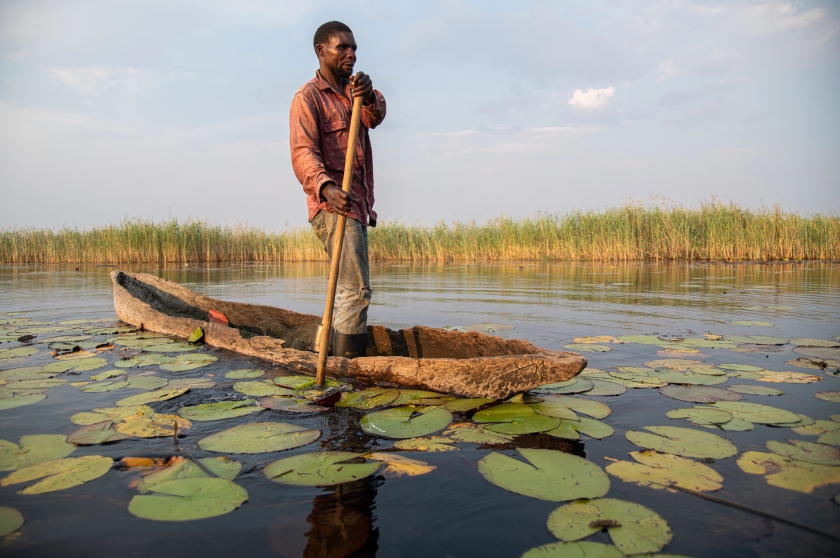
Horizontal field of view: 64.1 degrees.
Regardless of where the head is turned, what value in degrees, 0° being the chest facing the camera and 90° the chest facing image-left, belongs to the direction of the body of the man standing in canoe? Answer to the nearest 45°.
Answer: approximately 315°

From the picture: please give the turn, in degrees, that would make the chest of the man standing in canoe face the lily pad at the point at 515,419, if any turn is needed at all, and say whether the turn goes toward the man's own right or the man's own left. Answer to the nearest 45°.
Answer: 0° — they already face it

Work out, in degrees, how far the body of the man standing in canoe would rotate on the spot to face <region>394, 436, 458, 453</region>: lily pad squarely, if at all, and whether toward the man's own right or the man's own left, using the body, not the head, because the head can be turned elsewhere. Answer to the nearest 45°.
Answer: approximately 45° to the man's own right

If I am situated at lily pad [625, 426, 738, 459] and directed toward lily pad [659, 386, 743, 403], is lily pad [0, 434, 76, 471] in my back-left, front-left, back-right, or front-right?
back-left

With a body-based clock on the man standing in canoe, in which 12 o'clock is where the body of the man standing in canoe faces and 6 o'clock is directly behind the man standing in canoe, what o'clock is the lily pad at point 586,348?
The lily pad is roughly at 10 o'clock from the man standing in canoe.

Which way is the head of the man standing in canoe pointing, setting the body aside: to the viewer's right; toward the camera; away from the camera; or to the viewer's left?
to the viewer's right
